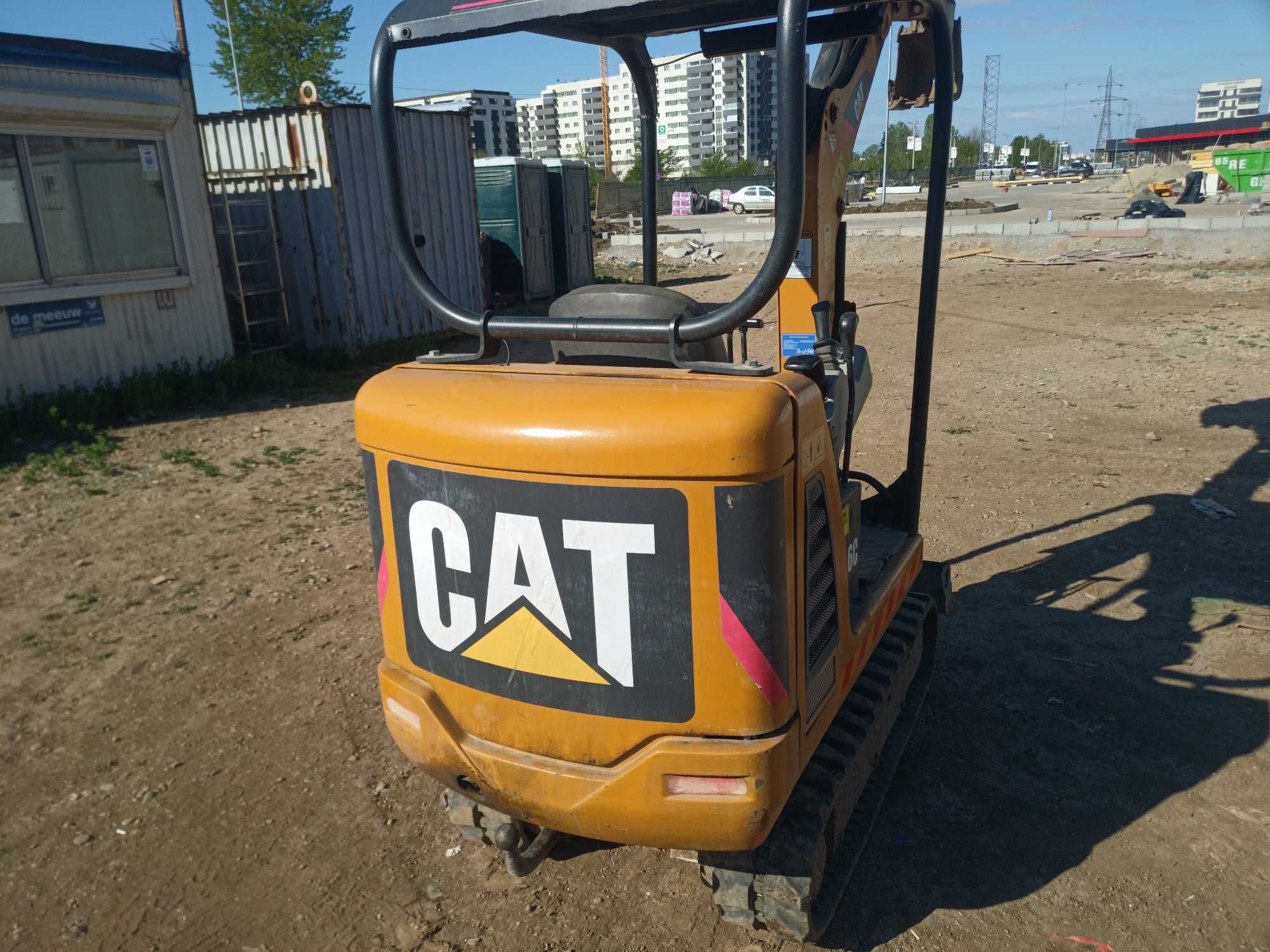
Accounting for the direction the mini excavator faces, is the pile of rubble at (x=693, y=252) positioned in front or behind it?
in front

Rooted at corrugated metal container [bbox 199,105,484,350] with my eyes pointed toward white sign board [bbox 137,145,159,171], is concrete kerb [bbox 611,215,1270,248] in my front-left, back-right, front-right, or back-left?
back-left

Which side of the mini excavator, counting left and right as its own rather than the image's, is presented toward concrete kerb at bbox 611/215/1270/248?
front

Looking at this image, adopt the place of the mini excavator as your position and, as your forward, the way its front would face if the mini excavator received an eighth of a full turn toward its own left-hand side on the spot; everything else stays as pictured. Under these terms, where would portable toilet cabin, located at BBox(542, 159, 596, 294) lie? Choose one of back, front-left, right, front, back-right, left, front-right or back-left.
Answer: front

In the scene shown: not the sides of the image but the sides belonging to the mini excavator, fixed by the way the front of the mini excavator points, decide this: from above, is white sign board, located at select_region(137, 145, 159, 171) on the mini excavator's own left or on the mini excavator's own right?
on the mini excavator's own left

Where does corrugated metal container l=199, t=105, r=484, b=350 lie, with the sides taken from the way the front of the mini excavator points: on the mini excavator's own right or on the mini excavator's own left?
on the mini excavator's own left

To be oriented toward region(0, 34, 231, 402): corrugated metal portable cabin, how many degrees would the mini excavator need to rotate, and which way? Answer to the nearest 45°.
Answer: approximately 90° to its left

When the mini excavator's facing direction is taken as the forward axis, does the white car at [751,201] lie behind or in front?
in front

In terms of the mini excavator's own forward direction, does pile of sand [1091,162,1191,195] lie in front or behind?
in front

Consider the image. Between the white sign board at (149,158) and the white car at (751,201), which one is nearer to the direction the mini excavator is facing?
the white car

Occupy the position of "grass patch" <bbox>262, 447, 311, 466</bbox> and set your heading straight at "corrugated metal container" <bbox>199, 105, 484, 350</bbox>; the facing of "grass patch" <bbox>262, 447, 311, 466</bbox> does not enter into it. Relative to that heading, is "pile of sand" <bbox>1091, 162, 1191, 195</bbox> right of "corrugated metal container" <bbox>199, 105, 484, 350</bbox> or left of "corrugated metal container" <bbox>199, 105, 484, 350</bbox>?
right

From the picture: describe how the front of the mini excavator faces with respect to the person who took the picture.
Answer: facing away from the viewer and to the right of the viewer
